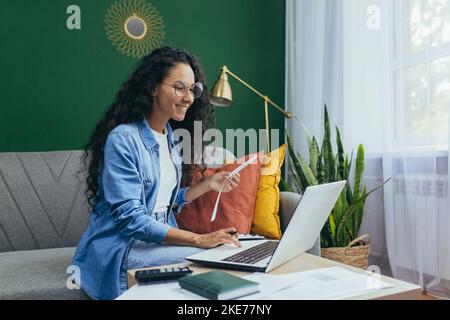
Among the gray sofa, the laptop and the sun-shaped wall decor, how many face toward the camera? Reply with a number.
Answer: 2

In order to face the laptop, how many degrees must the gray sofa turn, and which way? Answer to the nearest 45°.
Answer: approximately 45° to its left

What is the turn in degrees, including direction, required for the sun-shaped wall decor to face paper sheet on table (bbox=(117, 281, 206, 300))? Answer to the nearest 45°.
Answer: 0° — it already faces it

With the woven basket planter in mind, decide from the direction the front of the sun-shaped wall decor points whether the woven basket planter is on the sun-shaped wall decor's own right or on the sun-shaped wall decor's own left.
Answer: on the sun-shaped wall decor's own left

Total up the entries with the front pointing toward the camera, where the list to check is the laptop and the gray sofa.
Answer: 1

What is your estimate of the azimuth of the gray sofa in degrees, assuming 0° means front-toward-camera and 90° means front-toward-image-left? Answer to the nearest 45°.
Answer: approximately 0°

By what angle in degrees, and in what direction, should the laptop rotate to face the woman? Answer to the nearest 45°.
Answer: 0° — it already faces them

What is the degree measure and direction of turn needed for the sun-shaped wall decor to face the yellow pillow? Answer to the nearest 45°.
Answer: approximately 45° to its left

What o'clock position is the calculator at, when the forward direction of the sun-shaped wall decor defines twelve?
The calculator is roughly at 12 o'clock from the sun-shaped wall decor.

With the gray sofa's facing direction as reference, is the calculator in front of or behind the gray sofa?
in front

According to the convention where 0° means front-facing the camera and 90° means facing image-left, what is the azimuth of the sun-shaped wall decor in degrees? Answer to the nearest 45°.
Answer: approximately 0°

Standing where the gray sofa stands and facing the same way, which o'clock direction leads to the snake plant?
The snake plant is roughly at 9 o'clock from the gray sofa.

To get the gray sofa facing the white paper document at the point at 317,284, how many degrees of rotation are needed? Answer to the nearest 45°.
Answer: approximately 45° to its left

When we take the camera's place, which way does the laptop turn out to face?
facing away from the viewer and to the left of the viewer

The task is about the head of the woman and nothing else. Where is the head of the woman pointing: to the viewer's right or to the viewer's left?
to the viewer's right
